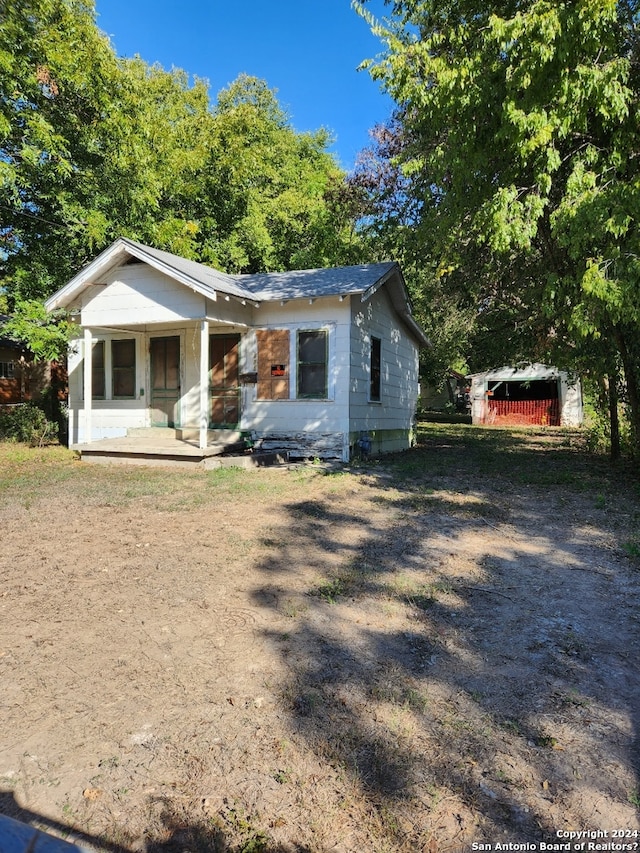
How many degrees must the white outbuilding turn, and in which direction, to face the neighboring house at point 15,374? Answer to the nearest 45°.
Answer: approximately 45° to its right

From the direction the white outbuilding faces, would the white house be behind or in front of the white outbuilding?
in front

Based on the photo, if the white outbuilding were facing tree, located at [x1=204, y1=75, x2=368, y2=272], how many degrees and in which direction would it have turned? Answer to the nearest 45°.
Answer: approximately 45° to its right

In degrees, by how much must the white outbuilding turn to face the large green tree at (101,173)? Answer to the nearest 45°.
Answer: approximately 45° to its right

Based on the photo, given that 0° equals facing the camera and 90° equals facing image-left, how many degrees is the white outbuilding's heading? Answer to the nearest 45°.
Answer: approximately 0°

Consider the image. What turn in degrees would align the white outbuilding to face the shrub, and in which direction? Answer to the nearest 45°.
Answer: approximately 45° to its right

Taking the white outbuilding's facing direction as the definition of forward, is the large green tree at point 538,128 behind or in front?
in front
